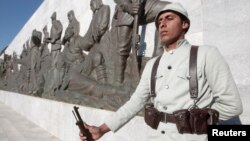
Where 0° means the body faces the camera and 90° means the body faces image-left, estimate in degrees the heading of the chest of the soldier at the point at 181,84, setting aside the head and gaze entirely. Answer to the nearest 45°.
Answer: approximately 45°

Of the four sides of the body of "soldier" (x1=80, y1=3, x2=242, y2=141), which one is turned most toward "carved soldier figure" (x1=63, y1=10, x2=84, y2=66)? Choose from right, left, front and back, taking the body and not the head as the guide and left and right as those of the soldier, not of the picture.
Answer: right

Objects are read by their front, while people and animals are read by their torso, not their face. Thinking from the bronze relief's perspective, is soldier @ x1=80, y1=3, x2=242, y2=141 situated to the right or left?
on its left

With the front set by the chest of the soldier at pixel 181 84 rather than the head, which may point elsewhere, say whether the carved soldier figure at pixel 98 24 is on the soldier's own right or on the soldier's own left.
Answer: on the soldier's own right

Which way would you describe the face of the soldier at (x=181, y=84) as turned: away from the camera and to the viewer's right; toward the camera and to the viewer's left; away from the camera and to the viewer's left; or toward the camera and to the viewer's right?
toward the camera and to the viewer's left
